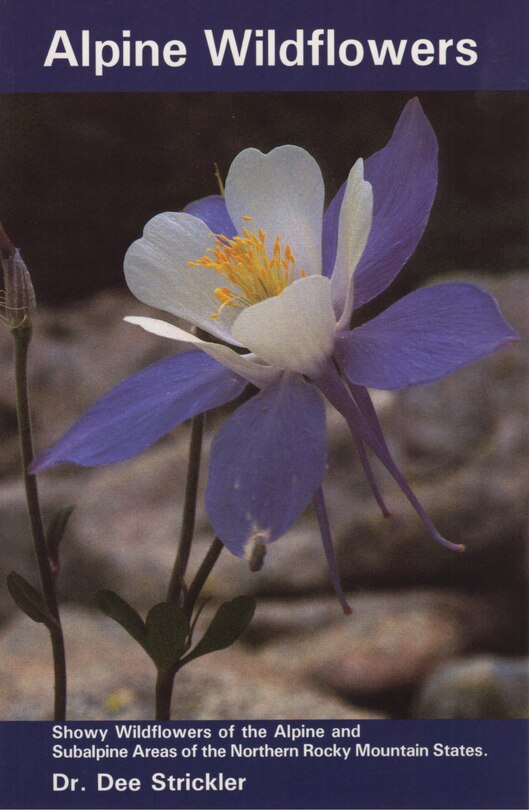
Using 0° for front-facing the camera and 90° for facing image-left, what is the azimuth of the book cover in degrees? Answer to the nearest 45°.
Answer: approximately 0°
